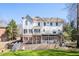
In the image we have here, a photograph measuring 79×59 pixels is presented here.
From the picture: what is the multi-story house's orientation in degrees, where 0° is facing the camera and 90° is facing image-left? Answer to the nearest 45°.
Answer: approximately 0°

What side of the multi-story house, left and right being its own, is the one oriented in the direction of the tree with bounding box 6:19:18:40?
right
